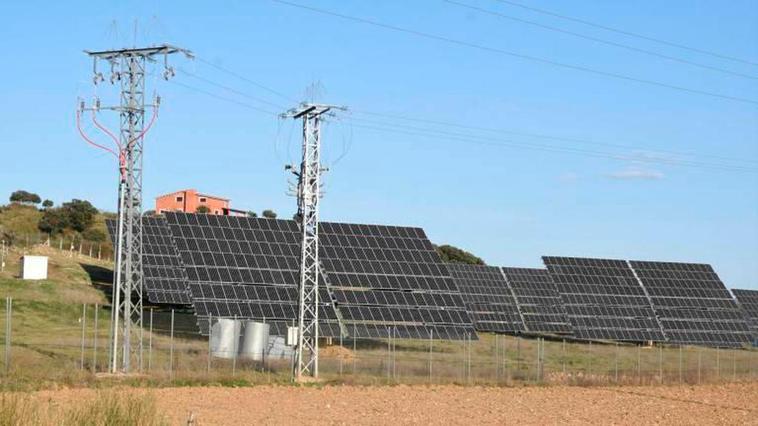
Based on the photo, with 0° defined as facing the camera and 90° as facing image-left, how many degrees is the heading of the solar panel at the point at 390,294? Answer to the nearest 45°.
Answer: approximately 315°

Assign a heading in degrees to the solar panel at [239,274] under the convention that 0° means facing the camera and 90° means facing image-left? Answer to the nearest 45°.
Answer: approximately 315°

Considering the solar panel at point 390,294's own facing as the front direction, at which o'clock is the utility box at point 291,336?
The utility box is roughly at 2 o'clock from the solar panel.

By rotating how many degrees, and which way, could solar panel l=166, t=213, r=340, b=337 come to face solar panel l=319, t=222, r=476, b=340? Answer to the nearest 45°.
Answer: approximately 45° to its left

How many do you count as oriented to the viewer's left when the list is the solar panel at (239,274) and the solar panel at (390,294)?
0

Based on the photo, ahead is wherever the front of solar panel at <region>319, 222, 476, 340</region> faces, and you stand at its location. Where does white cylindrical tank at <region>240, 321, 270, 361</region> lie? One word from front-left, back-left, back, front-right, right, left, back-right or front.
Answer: right

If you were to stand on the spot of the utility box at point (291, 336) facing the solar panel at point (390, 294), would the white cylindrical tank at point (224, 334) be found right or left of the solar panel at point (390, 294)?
left
